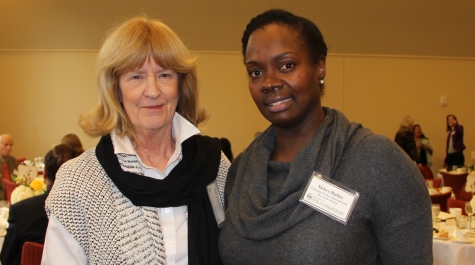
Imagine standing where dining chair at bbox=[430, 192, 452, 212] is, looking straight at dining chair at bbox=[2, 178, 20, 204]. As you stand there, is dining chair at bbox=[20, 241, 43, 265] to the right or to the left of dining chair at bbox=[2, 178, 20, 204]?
left

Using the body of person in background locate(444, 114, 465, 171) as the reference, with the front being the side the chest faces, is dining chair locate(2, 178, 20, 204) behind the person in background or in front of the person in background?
in front

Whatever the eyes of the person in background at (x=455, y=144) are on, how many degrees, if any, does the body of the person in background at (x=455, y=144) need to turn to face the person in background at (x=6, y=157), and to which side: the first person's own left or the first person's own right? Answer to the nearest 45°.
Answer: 0° — they already face them

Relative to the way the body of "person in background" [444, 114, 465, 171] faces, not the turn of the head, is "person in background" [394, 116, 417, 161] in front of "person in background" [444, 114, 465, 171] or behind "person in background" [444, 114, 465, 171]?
in front

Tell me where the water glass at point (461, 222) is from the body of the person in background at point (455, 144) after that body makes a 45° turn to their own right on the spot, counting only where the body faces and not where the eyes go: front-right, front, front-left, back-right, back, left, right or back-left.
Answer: left

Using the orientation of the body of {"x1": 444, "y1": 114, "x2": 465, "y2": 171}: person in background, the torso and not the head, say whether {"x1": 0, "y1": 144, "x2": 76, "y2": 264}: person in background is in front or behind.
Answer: in front

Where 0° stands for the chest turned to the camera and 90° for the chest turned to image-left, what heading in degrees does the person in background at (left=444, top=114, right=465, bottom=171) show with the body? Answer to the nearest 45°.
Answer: approximately 45°

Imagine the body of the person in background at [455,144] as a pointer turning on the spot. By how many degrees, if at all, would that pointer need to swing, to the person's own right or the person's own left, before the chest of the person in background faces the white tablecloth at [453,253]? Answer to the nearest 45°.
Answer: approximately 45° to the person's own left

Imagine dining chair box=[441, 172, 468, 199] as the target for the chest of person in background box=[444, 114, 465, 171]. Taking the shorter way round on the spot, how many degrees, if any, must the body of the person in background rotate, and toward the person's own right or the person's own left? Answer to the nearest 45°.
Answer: approximately 45° to the person's own left

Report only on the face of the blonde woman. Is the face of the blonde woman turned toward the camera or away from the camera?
toward the camera
